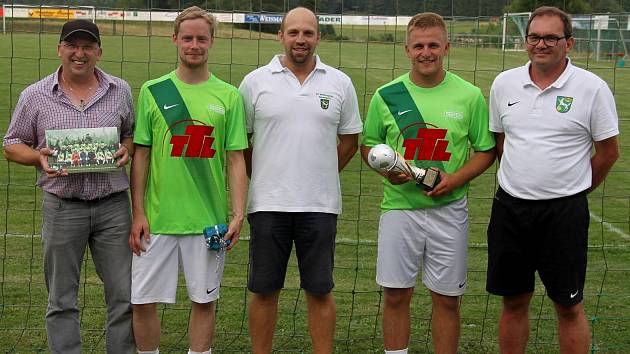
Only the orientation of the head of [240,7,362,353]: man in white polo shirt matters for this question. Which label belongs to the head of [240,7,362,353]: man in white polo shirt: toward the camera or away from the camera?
toward the camera

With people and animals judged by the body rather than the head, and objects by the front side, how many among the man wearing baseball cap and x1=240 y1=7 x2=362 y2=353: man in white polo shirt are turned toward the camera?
2

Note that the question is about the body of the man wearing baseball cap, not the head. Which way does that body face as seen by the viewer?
toward the camera

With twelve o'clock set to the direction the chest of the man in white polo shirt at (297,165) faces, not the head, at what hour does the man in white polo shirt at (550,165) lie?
the man in white polo shirt at (550,165) is roughly at 9 o'clock from the man in white polo shirt at (297,165).

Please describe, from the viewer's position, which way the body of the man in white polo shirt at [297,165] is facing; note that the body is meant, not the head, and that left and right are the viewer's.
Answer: facing the viewer

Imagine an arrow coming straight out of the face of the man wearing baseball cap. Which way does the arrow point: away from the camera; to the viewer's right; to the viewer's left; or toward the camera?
toward the camera

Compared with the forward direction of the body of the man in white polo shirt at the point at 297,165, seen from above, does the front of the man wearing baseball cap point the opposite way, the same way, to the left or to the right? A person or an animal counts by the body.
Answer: the same way

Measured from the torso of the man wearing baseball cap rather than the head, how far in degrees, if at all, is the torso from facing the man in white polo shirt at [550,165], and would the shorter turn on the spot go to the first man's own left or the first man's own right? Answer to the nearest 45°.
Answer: approximately 90° to the first man's own left

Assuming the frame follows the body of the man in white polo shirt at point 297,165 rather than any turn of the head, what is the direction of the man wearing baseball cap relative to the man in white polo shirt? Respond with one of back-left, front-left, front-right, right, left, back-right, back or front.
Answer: right

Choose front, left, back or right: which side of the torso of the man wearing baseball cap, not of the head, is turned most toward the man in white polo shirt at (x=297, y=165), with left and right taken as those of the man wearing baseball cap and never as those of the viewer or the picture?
left

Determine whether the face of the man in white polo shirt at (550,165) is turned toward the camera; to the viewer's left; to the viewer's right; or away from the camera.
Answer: toward the camera
